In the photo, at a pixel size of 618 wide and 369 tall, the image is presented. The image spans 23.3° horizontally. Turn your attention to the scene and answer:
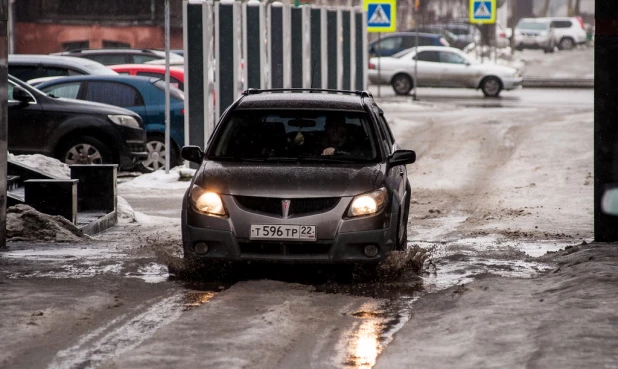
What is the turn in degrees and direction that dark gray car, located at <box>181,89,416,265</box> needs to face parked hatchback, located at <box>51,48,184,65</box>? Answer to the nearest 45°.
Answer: approximately 180°

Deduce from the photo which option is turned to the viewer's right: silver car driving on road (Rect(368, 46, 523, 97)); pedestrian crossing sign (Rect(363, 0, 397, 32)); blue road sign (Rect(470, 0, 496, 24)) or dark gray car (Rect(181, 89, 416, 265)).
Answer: the silver car driving on road

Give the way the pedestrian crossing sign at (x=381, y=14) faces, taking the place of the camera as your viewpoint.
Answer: facing the viewer

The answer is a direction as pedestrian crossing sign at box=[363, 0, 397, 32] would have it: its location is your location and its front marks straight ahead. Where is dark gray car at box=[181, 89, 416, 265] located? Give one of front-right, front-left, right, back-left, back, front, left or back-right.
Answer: front

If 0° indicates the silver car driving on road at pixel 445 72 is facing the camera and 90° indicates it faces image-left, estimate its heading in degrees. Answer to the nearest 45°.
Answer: approximately 270°

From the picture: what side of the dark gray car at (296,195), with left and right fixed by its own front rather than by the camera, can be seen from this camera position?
front

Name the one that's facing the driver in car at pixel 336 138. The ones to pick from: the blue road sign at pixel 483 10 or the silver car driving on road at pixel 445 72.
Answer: the blue road sign

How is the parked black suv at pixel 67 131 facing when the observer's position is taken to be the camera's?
facing to the right of the viewer

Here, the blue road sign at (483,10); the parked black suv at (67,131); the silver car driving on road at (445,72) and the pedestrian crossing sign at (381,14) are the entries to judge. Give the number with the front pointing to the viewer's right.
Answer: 2

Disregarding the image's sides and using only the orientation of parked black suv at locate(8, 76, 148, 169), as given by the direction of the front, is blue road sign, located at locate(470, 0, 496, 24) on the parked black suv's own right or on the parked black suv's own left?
on the parked black suv's own left

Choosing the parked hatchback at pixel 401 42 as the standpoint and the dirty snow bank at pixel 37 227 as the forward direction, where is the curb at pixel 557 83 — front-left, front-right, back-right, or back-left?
front-left

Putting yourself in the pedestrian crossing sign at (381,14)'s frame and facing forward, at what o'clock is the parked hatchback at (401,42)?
The parked hatchback is roughly at 6 o'clock from the pedestrian crossing sign.

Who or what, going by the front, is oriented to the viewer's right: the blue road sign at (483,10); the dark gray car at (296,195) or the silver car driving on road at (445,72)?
the silver car driving on road

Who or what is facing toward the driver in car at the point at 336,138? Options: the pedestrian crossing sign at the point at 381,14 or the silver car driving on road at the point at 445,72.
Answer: the pedestrian crossing sign
